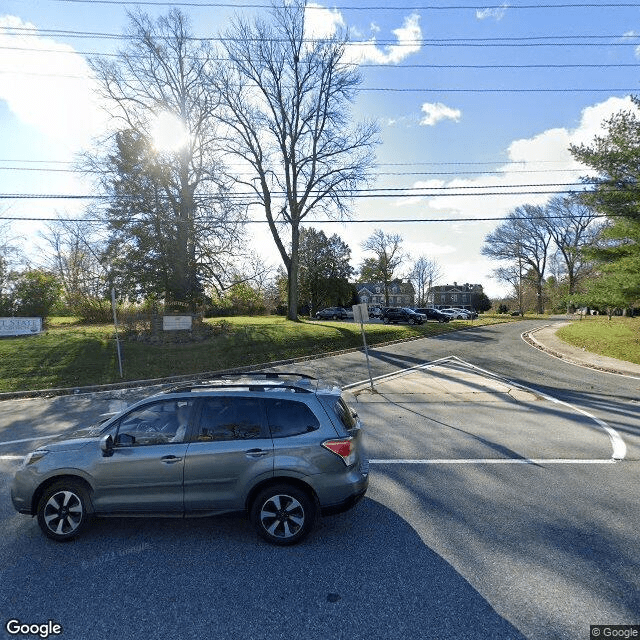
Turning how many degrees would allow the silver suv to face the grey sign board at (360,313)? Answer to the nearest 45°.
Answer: approximately 135° to its right

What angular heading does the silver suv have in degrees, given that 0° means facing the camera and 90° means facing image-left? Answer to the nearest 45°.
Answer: approximately 90°

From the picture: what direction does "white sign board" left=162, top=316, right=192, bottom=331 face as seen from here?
toward the camera

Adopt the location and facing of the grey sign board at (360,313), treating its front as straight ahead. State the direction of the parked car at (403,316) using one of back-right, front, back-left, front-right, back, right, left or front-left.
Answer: front

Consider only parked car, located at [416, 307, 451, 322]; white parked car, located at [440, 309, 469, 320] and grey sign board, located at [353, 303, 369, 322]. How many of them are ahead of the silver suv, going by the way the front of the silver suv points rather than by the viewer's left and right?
0

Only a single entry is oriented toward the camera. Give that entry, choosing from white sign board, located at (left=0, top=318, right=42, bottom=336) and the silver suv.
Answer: the white sign board

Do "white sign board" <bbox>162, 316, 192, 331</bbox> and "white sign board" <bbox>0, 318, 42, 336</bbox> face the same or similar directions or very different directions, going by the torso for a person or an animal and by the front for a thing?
same or similar directions

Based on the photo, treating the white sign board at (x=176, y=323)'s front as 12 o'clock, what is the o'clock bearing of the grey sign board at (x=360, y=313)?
the grey sign board at (x=360, y=313) is roughly at 11 o'clock from the white sign board at (x=176, y=323).

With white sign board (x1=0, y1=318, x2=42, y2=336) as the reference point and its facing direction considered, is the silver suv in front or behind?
in front
